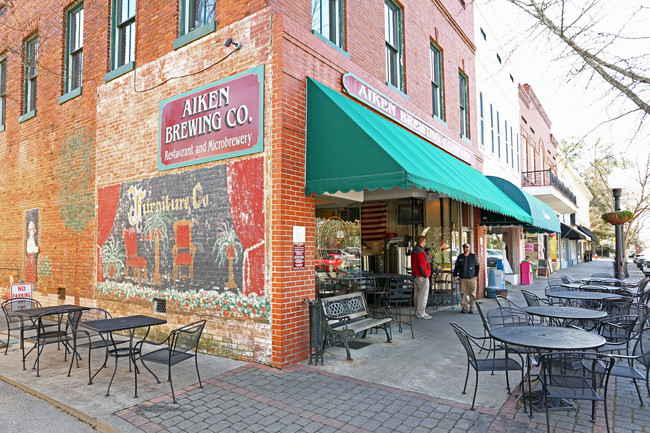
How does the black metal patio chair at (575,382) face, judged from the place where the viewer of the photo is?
facing away from the viewer

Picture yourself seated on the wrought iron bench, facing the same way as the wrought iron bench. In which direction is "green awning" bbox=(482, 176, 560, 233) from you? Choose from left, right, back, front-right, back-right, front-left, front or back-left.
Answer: left

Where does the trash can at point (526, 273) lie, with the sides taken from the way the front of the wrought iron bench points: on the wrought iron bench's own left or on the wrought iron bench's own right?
on the wrought iron bench's own left

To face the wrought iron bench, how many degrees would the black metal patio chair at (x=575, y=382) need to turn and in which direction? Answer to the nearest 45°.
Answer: approximately 45° to its left

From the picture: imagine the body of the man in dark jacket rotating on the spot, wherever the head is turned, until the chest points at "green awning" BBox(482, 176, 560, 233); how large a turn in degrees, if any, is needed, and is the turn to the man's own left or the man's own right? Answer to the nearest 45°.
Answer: approximately 135° to the man's own left

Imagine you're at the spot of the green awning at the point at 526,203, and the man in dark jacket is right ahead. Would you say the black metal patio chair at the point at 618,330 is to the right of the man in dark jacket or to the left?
left

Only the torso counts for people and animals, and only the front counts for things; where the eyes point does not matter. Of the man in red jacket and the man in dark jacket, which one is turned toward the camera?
the man in dark jacket

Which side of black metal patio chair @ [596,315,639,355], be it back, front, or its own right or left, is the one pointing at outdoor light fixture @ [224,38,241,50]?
front

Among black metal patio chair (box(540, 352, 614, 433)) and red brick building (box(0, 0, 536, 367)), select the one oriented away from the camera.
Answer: the black metal patio chair

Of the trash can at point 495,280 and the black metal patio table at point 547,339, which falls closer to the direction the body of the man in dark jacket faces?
the black metal patio table

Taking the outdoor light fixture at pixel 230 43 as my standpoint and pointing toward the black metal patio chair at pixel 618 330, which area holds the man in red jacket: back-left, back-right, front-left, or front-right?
front-left

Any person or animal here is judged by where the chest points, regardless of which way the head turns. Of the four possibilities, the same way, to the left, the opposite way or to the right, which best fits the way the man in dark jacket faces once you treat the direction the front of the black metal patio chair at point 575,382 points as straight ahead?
the opposite way

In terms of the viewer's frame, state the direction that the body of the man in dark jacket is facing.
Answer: toward the camera

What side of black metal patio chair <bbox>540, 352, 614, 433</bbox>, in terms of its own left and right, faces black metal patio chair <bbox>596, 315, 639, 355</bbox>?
front

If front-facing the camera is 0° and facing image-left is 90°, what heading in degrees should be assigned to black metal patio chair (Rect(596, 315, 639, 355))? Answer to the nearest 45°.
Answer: approximately 45°

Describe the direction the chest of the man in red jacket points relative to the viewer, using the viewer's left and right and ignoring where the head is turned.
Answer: facing to the right of the viewer

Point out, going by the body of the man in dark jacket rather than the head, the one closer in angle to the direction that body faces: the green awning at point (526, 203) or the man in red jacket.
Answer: the man in red jacket

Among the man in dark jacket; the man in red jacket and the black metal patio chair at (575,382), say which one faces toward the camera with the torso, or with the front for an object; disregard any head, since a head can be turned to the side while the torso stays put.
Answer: the man in dark jacket

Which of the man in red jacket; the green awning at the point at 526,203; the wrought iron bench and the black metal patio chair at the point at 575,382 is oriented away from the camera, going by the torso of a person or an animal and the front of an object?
the black metal patio chair

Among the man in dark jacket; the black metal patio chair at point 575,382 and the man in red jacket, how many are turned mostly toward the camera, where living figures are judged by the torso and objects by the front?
1
